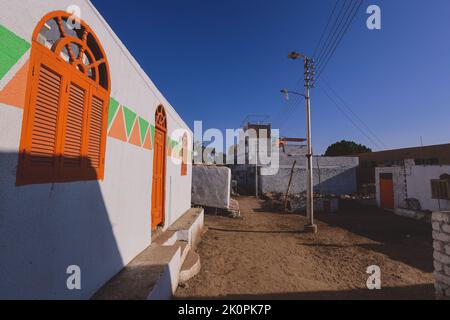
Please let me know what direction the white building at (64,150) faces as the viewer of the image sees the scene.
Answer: facing the viewer and to the right of the viewer

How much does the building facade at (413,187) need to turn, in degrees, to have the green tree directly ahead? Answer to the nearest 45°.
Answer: approximately 180°

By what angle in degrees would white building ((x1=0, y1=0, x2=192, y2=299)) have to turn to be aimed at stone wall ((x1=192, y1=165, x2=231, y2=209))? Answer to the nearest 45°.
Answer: approximately 90° to its left

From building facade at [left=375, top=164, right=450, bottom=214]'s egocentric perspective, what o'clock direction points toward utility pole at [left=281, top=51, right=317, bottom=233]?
The utility pole is roughly at 1 o'clock from the building facade.

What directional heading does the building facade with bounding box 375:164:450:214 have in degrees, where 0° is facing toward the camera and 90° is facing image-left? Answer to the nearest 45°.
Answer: approximately 0°

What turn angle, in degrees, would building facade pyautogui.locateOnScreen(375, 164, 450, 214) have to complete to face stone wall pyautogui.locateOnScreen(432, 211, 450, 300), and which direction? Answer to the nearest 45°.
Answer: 0° — it already faces it

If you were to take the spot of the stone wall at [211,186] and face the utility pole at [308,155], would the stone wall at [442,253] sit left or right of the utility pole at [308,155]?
right

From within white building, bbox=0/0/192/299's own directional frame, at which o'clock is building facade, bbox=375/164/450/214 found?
The building facade is roughly at 10 o'clock from the white building.

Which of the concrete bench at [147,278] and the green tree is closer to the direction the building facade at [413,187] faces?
the concrete bench

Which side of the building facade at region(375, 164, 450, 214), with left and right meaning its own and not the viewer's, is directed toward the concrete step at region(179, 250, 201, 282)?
front

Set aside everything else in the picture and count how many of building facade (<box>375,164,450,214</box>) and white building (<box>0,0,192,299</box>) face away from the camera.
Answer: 0
